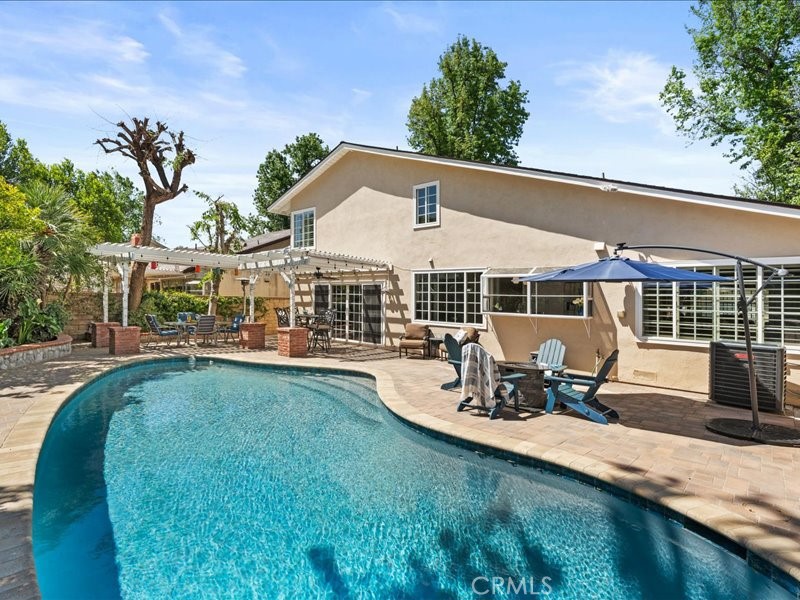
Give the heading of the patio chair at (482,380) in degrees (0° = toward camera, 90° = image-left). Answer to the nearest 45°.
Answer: approximately 225°

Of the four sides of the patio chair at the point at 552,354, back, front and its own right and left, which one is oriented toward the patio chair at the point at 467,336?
right

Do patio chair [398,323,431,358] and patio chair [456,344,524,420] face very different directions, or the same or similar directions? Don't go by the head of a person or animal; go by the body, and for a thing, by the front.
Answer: very different directions

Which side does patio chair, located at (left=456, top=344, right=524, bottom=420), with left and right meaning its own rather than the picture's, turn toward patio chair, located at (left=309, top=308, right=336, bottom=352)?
left

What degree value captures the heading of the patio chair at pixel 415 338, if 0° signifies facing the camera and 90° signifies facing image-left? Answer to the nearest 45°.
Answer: approximately 45°

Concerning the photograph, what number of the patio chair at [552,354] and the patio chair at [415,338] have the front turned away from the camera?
0

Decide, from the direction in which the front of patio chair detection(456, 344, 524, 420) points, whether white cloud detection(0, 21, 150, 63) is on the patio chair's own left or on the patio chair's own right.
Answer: on the patio chair's own left

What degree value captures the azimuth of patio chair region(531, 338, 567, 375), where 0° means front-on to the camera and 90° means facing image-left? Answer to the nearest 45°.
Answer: approximately 45°

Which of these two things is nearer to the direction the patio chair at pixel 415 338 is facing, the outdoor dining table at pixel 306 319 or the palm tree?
the palm tree

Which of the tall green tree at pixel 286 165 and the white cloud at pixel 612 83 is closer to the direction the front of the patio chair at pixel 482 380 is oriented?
the white cloud

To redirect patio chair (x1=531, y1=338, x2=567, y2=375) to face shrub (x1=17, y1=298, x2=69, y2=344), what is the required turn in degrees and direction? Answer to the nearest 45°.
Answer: approximately 45° to its right

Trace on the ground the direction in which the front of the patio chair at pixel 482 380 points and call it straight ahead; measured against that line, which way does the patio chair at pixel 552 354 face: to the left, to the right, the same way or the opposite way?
the opposite way

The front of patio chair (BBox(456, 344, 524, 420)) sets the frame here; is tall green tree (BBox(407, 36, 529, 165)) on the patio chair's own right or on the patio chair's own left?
on the patio chair's own left
